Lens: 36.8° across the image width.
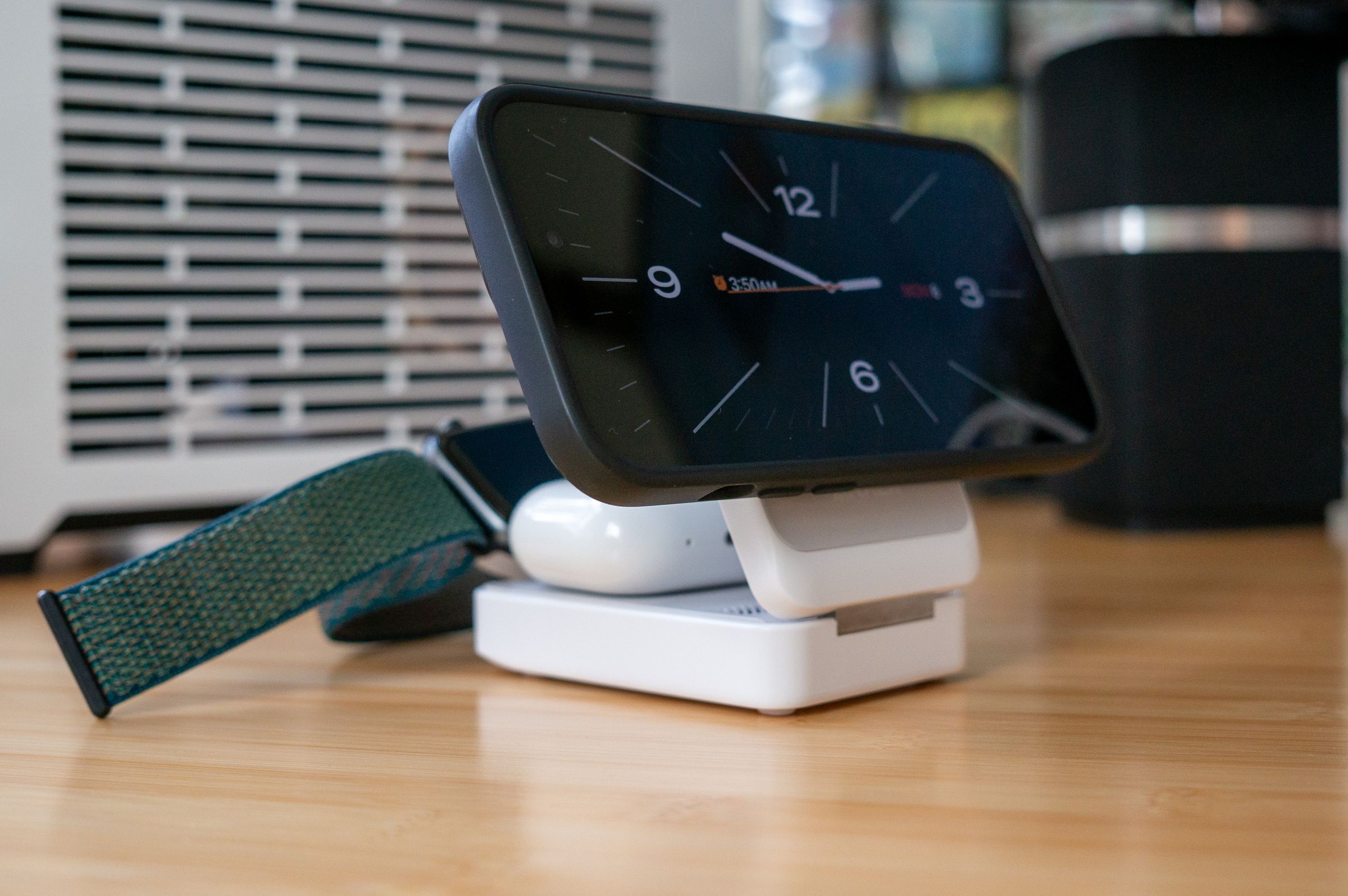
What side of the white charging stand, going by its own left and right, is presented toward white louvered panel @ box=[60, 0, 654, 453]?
back

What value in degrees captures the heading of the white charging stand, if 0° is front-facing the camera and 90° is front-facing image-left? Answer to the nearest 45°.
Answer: approximately 315°
